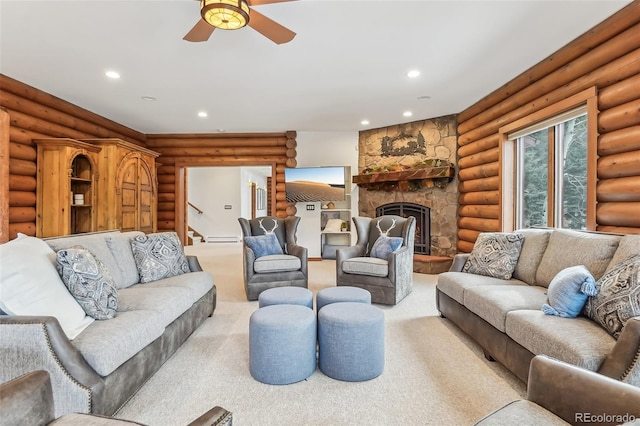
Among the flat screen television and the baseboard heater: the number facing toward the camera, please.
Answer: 2

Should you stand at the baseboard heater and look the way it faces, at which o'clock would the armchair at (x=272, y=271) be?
The armchair is roughly at 12 o'clock from the baseboard heater.

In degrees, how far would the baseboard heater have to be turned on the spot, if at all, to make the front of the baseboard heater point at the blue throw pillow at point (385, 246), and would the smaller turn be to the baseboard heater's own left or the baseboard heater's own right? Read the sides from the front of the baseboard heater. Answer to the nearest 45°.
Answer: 0° — it already faces it

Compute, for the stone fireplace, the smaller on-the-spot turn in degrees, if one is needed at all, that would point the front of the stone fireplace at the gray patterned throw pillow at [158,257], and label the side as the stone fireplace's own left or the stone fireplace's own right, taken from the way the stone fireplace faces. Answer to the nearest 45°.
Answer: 0° — it already faces it

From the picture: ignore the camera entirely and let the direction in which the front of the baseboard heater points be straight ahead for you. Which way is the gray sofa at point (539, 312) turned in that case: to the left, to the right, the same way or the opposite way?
to the right

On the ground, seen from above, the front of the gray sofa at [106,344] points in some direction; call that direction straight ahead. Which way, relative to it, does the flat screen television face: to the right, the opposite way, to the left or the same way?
to the right

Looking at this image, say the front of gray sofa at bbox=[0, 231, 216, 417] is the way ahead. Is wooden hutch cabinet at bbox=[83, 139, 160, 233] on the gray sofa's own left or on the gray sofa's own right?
on the gray sofa's own left

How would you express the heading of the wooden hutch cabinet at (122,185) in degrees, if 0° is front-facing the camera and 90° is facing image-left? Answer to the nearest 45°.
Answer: approximately 315°

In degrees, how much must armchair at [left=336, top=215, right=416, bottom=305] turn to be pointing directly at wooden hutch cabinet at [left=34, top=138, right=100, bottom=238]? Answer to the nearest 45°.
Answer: approximately 45° to its right

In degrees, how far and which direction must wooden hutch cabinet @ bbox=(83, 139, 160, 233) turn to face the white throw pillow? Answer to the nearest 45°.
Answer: approximately 45° to its right

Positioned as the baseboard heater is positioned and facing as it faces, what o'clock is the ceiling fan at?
The ceiling fan is roughly at 12 o'clock from the baseboard heater.
